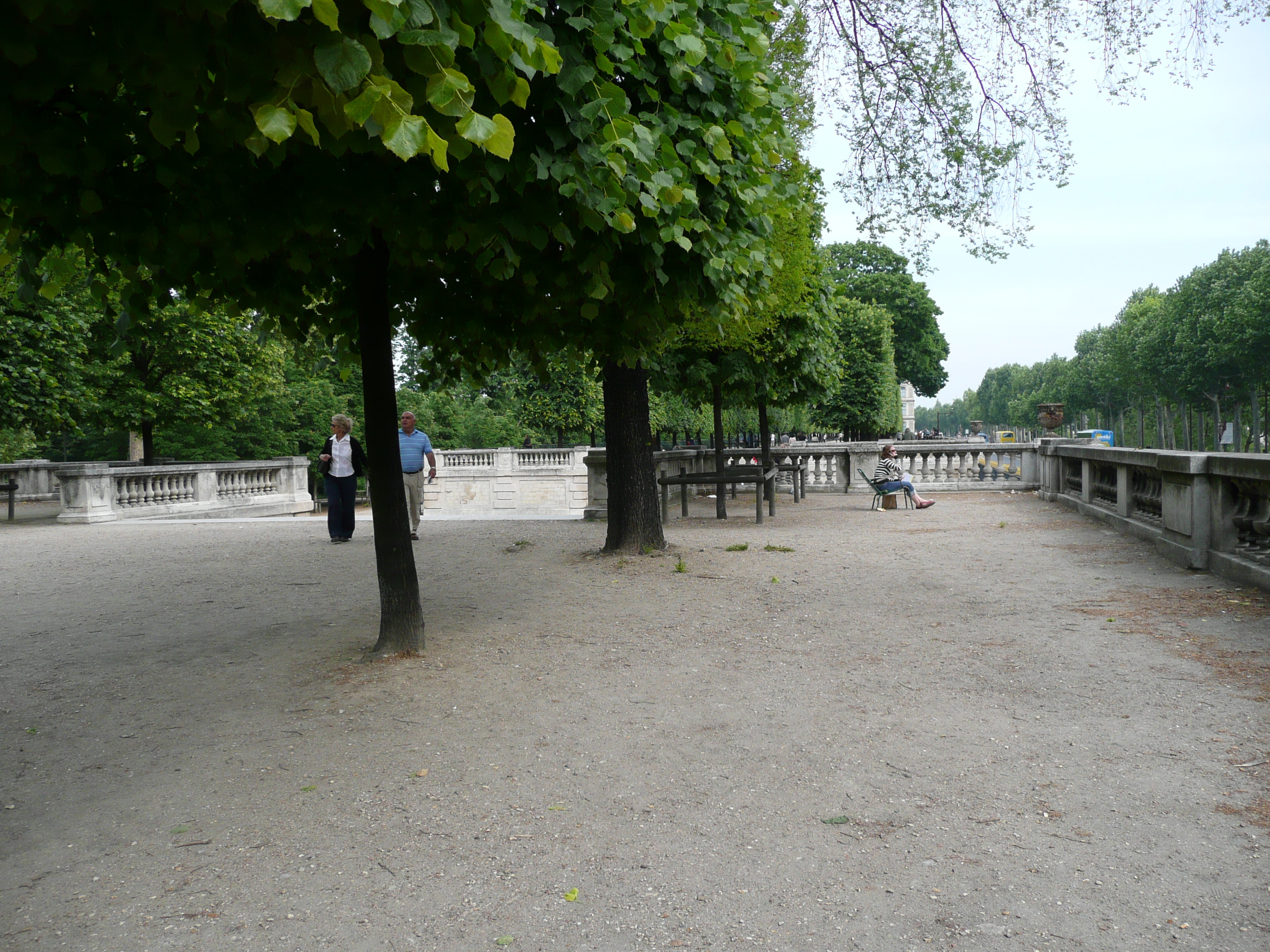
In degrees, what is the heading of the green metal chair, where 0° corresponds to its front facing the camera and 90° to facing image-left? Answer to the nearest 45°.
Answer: approximately 270°

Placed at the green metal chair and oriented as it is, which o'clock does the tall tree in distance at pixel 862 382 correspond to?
The tall tree in distance is roughly at 9 o'clock from the green metal chair.

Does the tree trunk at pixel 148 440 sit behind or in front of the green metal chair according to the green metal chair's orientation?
behind

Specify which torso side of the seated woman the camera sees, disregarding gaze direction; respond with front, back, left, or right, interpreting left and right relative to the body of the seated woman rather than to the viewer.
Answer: right

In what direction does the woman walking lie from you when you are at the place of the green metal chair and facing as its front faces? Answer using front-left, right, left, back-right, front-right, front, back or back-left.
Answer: back-right

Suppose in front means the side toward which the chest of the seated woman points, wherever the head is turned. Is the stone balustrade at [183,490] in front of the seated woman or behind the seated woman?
behind

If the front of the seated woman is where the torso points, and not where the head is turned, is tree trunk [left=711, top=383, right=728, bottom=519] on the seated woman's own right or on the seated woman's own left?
on the seated woman's own right

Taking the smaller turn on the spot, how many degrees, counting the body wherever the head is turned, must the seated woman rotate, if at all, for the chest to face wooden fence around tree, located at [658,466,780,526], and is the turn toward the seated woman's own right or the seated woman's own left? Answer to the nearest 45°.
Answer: approximately 135° to the seated woman's own right

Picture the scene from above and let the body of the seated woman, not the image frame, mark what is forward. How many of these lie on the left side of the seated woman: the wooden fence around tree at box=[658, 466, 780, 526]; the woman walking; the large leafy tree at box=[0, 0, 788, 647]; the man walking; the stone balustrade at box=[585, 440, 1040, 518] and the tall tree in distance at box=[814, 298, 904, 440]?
2
